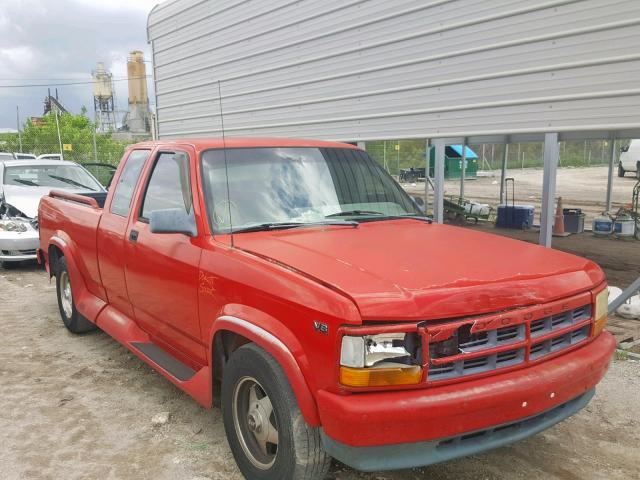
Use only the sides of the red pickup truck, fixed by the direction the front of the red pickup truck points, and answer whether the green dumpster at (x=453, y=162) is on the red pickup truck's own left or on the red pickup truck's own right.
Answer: on the red pickup truck's own left

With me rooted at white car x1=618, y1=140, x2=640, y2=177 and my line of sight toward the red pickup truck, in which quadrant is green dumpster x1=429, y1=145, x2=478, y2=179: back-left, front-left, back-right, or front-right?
front-right

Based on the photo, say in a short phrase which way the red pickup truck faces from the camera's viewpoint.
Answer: facing the viewer and to the right of the viewer

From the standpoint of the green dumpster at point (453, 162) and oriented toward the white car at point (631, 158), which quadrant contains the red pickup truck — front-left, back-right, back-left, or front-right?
back-right

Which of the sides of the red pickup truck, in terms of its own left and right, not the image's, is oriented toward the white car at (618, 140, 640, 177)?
left

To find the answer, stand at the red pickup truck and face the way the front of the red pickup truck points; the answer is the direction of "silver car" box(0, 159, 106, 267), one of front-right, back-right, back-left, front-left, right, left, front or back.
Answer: back
